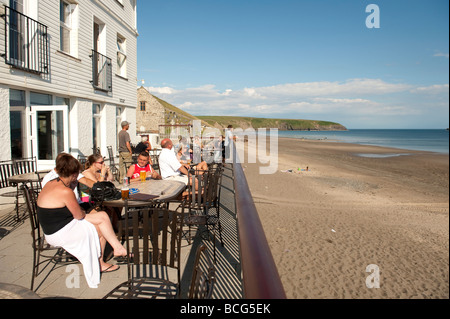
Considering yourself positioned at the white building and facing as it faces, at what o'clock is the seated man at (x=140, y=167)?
The seated man is roughly at 1 o'clock from the white building.

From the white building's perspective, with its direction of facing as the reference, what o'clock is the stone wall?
The stone wall is roughly at 8 o'clock from the white building.

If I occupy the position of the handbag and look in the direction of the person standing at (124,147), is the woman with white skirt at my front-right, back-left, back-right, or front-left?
back-left

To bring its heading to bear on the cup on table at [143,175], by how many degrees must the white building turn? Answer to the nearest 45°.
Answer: approximately 45° to its right

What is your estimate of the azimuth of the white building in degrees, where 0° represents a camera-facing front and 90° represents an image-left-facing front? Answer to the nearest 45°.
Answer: approximately 315°
